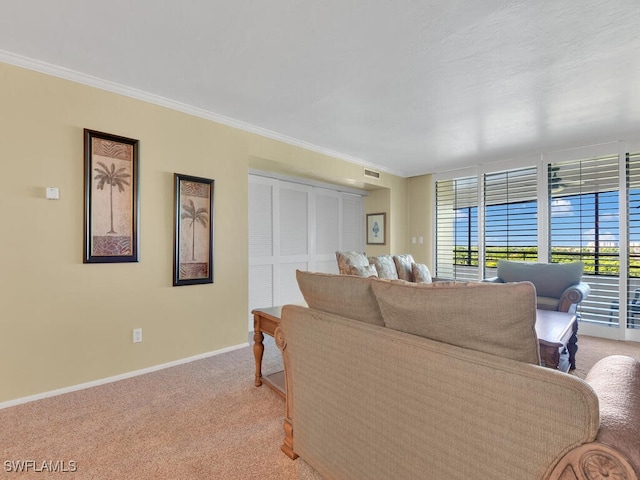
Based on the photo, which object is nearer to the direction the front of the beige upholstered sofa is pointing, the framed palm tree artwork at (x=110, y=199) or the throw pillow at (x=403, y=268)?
the throw pillow

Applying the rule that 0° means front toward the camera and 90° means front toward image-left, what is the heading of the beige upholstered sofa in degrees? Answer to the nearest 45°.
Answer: approximately 225°

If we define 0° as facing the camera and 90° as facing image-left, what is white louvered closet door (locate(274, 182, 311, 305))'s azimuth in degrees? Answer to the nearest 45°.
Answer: approximately 315°

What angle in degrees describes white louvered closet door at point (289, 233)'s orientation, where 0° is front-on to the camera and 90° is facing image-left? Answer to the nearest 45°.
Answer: approximately 315°

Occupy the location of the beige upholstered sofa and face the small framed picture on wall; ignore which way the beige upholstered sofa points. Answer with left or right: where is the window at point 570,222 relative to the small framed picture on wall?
right

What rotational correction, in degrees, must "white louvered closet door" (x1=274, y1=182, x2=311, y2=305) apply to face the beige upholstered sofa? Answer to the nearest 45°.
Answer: approximately 45° to its right
